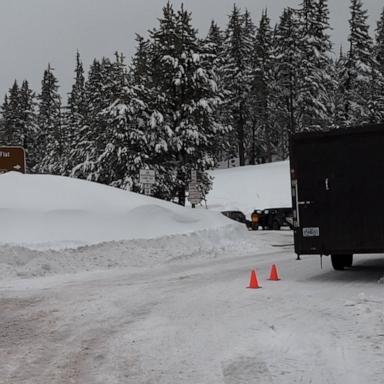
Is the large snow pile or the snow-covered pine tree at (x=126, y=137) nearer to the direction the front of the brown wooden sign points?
the large snow pile

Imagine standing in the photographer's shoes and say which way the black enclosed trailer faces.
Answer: facing away from the viewer

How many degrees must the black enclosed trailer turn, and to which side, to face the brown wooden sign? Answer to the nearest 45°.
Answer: approximately 45° to its left

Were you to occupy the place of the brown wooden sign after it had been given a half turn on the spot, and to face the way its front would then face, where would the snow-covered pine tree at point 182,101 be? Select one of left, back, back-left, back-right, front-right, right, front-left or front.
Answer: front-right

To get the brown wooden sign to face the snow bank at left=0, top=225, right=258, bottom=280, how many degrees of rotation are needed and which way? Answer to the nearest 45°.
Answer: approximately 45° to its left

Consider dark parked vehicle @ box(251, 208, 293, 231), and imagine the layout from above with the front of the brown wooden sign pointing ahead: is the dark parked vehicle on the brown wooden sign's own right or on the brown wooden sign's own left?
on the brown wooden sign's own left

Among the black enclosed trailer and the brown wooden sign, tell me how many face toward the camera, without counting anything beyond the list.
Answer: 1

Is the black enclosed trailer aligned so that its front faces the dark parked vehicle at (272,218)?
yes

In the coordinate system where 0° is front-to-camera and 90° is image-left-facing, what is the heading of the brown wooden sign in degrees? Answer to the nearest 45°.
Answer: approximately 0°

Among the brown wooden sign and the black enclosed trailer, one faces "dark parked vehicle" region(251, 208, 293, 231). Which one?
the black enclosed trailer
